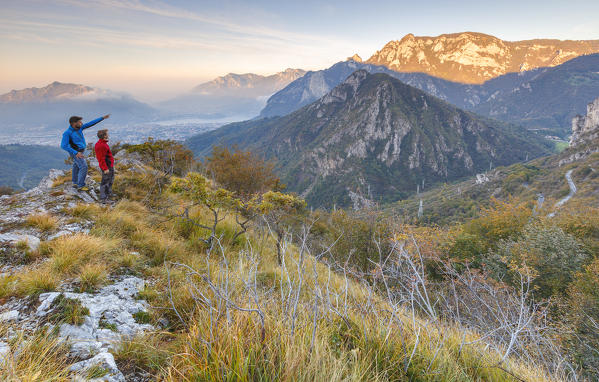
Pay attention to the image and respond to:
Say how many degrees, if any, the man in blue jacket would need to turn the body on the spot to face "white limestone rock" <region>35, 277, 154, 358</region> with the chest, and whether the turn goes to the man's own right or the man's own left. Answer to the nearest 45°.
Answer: approximately 45° to the man's own right

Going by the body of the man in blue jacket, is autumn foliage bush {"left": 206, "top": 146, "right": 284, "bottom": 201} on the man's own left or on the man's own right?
on the man's own left

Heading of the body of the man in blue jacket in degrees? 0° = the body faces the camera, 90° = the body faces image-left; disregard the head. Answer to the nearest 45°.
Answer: approximately 315°

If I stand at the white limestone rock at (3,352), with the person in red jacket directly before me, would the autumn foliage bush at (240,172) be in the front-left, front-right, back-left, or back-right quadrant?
front-right
